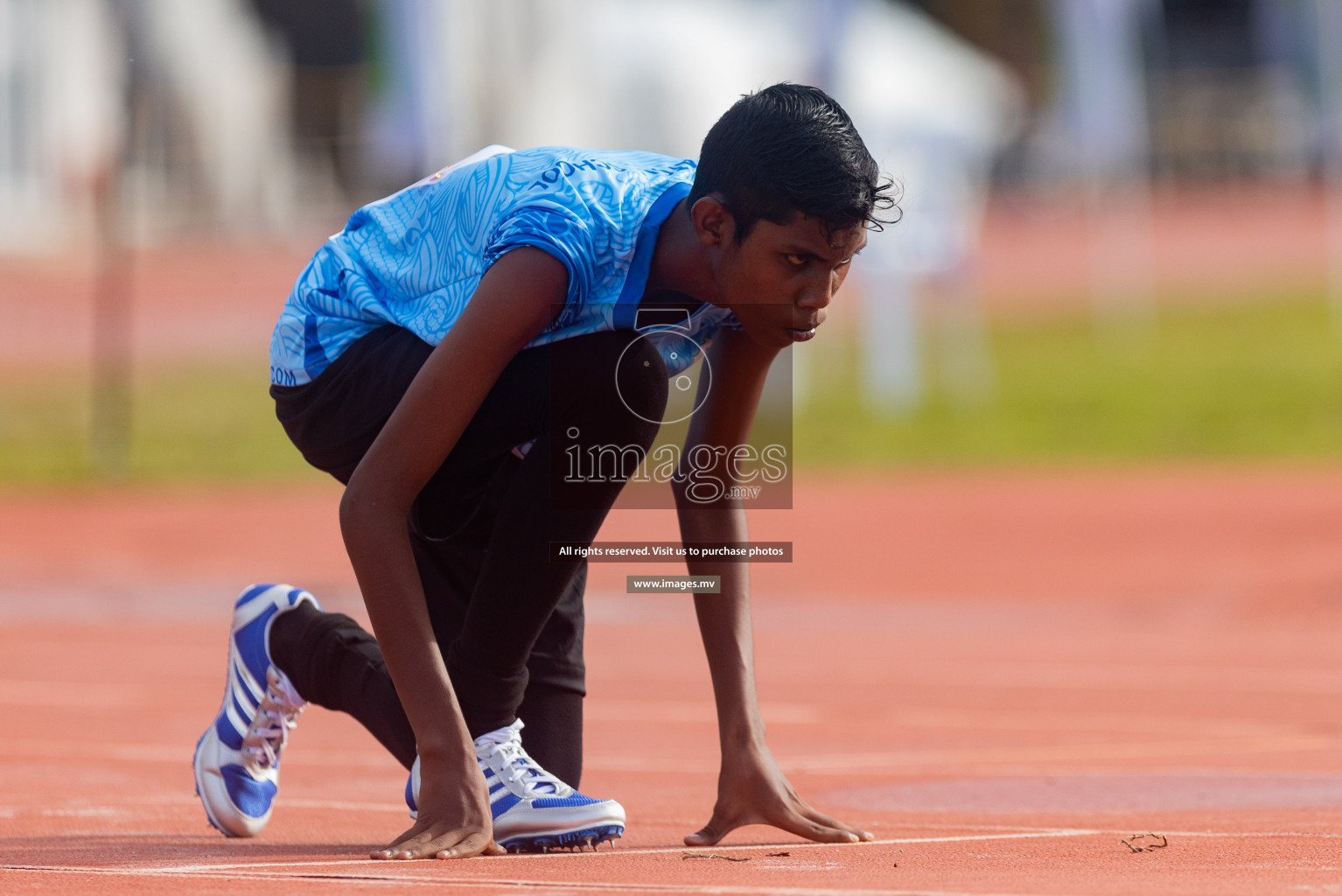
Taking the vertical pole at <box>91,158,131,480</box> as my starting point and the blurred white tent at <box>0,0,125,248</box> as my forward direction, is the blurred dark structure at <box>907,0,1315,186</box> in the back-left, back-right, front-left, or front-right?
front-right

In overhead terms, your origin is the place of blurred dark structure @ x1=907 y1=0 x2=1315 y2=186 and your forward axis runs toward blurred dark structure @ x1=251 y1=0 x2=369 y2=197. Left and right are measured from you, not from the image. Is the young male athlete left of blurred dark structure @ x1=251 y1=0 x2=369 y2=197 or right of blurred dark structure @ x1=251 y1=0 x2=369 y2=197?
left

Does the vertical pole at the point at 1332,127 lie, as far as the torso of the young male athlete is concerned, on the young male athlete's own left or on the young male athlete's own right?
on the young male athlete's own left

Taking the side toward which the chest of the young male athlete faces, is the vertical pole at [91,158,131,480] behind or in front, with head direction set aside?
behind

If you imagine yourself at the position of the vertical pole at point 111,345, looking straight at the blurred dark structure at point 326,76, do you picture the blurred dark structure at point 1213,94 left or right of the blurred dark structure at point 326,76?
right

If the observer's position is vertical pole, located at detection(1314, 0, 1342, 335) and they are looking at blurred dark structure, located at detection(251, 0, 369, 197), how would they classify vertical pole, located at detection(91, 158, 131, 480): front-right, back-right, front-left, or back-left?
front-left

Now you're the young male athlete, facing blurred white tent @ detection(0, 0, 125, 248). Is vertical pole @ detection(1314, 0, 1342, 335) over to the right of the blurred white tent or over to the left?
right

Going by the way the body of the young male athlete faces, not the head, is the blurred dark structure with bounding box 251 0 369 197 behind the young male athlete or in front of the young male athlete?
behind

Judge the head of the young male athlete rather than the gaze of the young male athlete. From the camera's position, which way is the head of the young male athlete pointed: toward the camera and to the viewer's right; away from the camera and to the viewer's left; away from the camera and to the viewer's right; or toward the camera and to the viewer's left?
toward the camera and to the viewer's right

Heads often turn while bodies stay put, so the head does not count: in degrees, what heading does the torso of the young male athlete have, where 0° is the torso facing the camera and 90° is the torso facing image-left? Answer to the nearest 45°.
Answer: approximately 315°

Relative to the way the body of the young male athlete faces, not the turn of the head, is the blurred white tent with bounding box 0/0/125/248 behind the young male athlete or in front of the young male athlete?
behind

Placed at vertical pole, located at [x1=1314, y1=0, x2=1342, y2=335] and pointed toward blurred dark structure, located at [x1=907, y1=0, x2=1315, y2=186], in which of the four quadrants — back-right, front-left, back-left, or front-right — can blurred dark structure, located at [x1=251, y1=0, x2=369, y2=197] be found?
front-left
